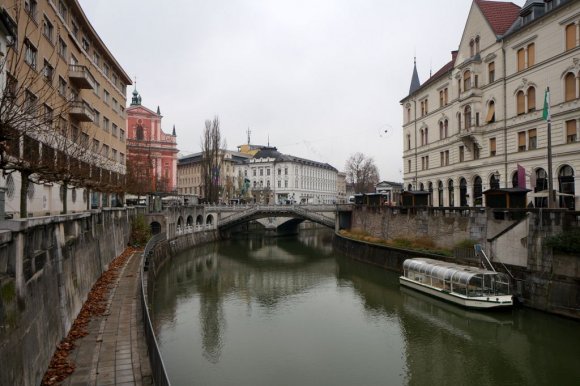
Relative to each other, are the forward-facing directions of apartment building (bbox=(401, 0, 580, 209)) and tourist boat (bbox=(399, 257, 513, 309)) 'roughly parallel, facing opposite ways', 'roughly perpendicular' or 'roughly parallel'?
roughly perpendicular

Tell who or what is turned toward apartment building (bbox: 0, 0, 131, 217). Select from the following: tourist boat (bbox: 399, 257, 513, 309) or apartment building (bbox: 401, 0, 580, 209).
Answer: apartment building (bbox: 401, 0, 580, 209)

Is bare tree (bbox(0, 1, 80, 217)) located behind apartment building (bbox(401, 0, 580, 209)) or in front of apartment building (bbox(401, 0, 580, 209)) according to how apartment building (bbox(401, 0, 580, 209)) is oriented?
in front

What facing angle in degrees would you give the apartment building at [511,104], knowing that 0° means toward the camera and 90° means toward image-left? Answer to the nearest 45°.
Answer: approximately 45°

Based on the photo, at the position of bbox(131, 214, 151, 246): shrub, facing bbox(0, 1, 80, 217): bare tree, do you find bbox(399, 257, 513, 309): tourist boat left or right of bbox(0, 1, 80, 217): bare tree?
left

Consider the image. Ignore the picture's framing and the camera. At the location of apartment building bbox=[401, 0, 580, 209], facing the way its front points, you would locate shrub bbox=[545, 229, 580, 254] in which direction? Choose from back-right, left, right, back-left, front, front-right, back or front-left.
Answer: front-left

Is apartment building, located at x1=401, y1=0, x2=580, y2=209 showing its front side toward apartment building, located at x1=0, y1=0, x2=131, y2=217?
yes
